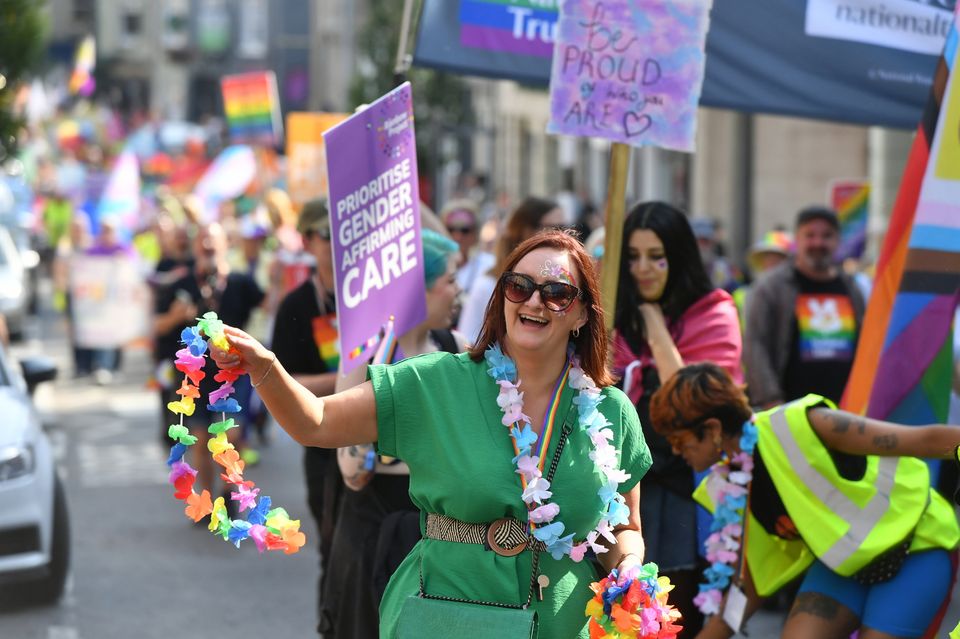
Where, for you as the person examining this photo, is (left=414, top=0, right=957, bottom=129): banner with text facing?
facing the viewer

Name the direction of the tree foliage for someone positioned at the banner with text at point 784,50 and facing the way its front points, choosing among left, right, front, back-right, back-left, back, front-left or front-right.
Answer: back-right

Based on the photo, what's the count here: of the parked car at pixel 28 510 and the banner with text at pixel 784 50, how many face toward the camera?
2

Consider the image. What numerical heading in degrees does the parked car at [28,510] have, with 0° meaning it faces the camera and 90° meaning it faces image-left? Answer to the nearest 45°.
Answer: approximately 0°

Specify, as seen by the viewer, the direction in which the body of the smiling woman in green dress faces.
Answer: toward the camera

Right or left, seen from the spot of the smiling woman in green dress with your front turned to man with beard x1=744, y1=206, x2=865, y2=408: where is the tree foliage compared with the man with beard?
left

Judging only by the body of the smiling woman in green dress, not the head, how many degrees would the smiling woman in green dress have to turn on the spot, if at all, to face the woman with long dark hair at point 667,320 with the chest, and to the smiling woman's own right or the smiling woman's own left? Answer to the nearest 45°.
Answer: approximately 180°

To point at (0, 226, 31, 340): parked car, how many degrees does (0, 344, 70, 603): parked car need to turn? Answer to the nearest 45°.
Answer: approximately 180°

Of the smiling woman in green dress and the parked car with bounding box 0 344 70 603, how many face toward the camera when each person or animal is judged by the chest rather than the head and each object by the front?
2

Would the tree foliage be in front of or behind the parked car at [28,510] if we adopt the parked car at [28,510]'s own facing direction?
behind

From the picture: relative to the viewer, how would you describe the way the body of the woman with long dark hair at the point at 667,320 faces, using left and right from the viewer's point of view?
facing the viewer and to the left of the viewer

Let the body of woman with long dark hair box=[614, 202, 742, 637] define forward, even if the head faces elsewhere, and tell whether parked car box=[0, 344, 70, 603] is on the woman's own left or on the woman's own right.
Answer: on the woman's own right
